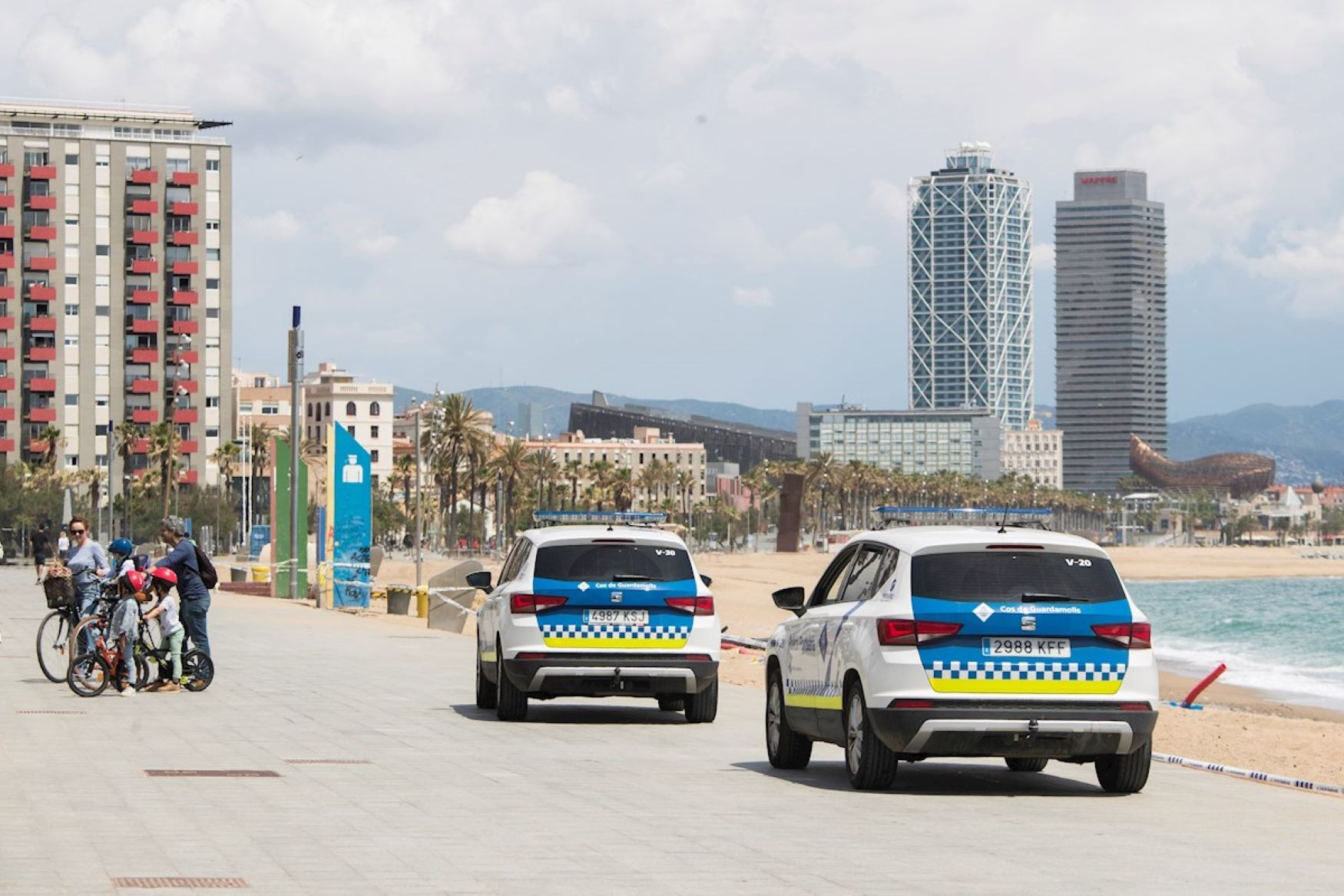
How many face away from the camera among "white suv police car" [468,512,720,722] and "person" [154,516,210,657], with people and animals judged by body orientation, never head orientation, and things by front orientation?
1

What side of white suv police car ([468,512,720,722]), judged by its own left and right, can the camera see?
back

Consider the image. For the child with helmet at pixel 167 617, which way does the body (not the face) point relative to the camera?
to the viewer's left

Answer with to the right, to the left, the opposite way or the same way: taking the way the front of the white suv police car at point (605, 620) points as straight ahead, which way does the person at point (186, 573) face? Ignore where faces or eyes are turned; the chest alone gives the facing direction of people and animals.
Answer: to the left

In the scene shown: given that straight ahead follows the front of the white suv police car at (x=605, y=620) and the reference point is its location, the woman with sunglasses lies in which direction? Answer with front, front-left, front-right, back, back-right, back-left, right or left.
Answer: front-left

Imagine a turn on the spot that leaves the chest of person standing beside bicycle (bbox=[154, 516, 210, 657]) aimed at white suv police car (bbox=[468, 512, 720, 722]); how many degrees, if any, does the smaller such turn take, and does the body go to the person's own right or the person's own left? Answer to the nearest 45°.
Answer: approximately 135° to the person's own left

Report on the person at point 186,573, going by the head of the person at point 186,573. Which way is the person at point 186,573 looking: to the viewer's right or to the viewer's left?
to the viewer's left

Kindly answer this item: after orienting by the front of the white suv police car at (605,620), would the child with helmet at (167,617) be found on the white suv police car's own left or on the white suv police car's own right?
on the white suv police car's own left

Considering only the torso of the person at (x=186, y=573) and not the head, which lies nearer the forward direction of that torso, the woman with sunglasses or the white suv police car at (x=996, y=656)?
the woman with sunglasses

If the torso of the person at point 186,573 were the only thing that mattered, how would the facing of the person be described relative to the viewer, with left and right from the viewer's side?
facing to the left of the viewer

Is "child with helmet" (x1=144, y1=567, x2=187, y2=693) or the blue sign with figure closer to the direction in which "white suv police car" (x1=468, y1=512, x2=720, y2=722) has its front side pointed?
the blue sign with figure

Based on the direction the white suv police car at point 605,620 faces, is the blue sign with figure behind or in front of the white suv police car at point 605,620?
in front

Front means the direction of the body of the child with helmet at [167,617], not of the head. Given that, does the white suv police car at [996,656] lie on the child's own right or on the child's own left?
on the child's own left

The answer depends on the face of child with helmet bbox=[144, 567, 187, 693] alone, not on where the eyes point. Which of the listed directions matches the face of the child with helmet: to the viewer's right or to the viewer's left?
to the viewer's left
